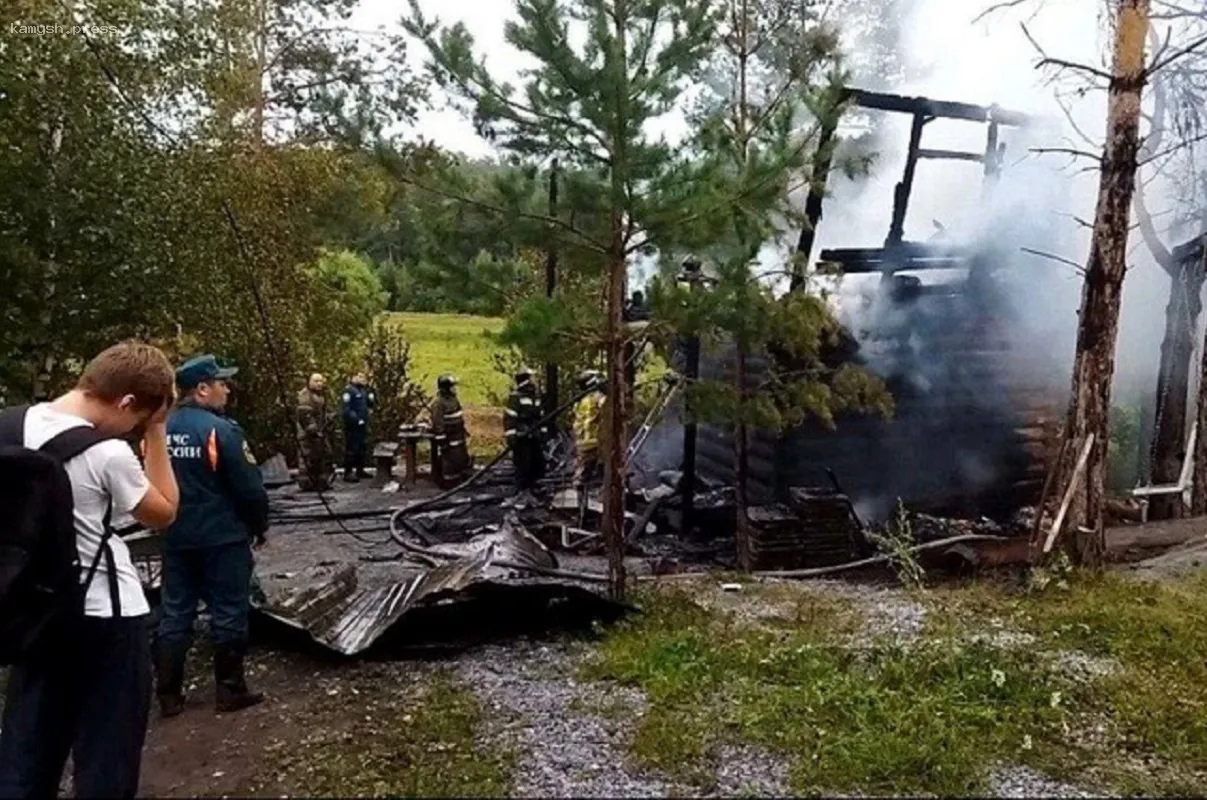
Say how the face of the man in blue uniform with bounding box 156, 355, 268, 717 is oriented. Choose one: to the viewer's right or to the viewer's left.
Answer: to the viewer's right

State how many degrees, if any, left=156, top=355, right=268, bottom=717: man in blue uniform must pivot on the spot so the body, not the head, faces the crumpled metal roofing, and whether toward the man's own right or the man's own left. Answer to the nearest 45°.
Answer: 0° — they already face it

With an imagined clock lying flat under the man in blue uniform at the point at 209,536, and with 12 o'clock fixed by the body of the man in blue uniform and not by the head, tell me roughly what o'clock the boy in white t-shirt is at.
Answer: The boy in white t-shirt is roughly at 5 o'clock from the man in blue uniform.
